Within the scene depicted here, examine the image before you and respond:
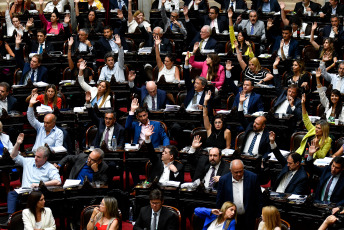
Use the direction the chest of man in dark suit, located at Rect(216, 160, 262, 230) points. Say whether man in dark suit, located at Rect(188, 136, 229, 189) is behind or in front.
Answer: behind

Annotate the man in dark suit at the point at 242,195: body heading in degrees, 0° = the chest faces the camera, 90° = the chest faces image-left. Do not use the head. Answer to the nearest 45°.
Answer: approximately 0°

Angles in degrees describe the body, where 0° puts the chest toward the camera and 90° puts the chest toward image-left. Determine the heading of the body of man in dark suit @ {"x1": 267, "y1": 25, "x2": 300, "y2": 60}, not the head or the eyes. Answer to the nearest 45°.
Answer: approximately 45°

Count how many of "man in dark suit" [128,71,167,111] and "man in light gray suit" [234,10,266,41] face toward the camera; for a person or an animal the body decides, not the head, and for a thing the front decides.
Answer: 2

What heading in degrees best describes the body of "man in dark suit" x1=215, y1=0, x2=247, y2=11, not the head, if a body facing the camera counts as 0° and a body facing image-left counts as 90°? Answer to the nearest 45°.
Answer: approximately 0°

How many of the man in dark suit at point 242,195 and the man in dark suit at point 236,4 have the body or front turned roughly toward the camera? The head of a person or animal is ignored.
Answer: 2
